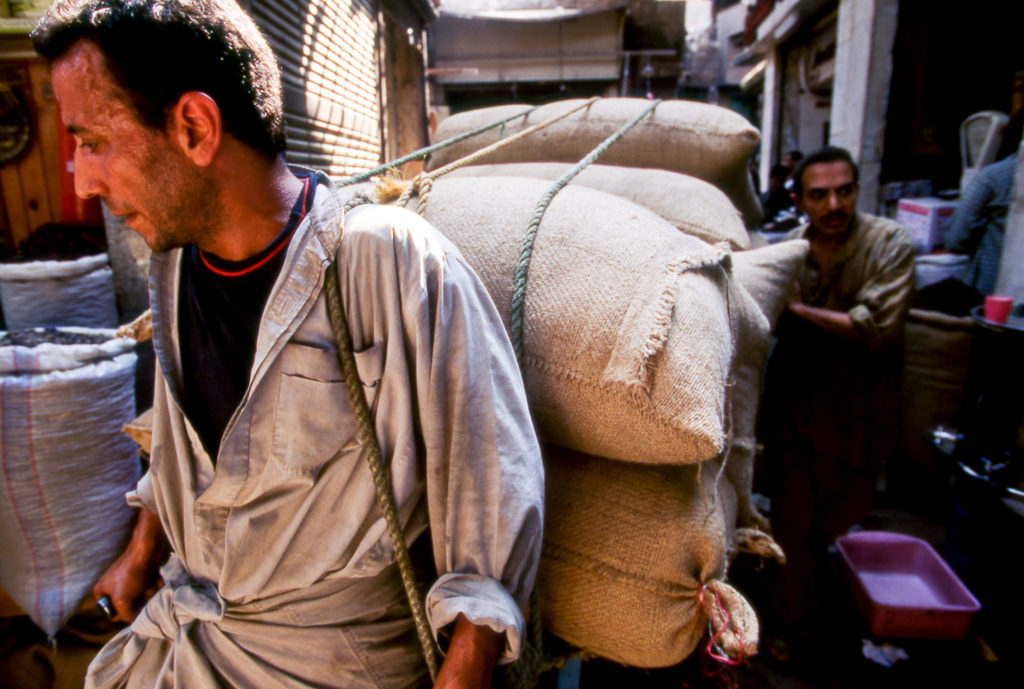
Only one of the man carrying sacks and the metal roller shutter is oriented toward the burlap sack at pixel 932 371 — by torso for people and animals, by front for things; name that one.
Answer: the metal roller shutter

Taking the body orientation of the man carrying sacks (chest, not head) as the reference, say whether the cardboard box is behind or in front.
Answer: behind

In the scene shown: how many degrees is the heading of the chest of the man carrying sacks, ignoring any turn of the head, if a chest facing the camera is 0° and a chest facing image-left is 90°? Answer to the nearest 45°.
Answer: approximately 45°

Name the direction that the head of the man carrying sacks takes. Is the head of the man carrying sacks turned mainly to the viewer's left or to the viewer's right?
to the viewer's left

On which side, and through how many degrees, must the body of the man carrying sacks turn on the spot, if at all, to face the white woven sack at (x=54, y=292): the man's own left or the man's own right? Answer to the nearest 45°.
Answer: approximately 90° to the man's own right

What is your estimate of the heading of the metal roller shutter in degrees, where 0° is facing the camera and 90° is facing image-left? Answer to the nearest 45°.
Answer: approximately 315°

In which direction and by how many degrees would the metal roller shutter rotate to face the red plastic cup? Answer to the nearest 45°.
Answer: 0° — it already faces it

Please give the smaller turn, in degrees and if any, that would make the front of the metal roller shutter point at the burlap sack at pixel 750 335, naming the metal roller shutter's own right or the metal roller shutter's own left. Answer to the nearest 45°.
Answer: approximately 45° to the metal roller shutter's own right

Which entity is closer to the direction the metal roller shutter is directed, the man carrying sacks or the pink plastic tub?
the pink plastic tub

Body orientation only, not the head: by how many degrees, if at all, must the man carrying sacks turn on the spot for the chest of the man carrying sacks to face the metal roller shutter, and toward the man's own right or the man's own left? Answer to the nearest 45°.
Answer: approximately 135° to the man's own right
